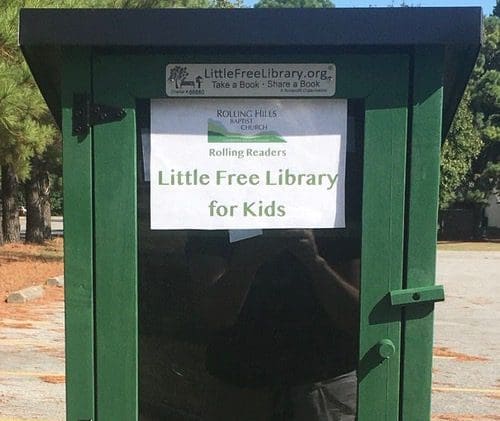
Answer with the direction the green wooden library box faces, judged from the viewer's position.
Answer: facing the viewer
